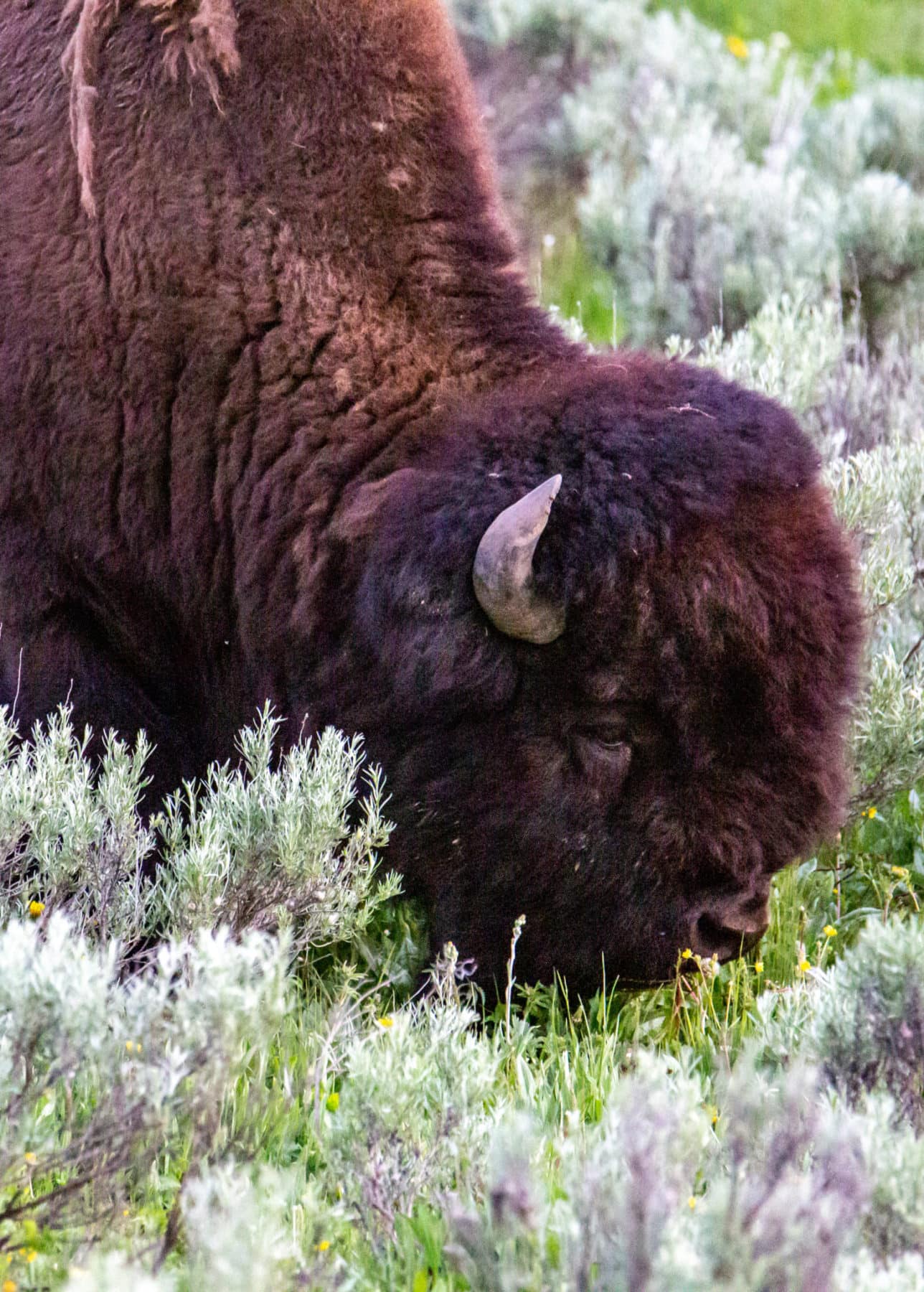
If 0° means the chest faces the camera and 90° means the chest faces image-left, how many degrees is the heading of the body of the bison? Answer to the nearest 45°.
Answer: approximately 270°
